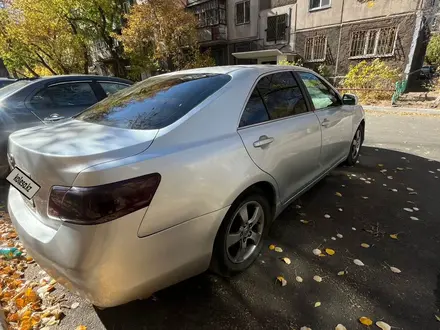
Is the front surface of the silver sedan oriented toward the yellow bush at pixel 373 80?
yes

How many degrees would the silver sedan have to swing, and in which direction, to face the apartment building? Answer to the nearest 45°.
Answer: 0° — it already faces it

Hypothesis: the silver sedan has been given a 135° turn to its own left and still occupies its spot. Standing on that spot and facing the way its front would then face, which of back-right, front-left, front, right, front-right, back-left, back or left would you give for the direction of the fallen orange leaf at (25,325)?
front

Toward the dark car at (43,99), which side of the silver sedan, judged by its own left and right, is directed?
left

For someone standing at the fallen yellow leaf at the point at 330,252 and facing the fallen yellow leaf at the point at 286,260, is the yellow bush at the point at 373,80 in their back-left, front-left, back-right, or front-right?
back-right

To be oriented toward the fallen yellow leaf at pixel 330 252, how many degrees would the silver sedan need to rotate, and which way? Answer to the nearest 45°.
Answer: approximately 45° to its right

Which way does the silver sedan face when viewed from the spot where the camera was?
facing away from the viewer and to the right of the viewer

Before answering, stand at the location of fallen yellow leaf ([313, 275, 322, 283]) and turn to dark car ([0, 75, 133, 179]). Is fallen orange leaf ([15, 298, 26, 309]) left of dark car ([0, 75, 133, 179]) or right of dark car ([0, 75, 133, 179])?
left

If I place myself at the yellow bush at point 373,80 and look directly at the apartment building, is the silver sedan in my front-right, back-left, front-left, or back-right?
back-left
